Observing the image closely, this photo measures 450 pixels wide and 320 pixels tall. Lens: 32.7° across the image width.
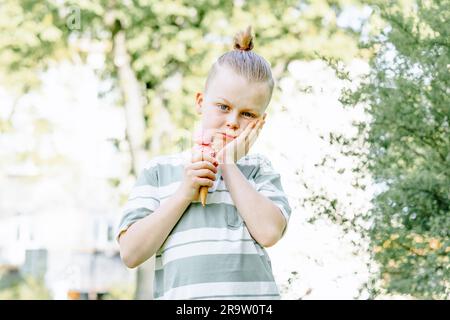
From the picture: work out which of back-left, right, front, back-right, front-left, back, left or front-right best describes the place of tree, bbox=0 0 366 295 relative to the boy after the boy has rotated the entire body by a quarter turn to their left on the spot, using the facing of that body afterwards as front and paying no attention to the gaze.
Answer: left

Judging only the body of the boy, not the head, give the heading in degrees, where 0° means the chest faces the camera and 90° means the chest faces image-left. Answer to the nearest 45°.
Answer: approximately 0°

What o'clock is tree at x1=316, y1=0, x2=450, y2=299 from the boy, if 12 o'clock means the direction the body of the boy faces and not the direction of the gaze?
The tree is roughly at 7 o'clock from the boy.
